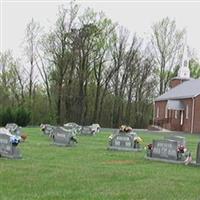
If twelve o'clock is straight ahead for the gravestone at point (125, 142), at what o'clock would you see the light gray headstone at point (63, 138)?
The light gray headstone is roughly at 4 o'clock from the gravestone.

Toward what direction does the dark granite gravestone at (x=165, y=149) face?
toward the camera

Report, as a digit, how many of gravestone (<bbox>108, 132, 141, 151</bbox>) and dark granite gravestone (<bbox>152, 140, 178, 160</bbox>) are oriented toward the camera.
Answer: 2

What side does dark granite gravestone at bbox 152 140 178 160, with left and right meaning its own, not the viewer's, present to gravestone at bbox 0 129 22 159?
right

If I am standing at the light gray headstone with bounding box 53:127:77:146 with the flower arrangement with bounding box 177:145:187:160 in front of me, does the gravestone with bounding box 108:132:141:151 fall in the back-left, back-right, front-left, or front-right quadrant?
front-left

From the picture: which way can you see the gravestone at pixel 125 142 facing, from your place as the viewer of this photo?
facing the viewer

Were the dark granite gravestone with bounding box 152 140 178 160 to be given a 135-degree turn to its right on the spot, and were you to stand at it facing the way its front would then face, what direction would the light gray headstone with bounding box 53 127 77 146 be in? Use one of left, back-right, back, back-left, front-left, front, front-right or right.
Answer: front

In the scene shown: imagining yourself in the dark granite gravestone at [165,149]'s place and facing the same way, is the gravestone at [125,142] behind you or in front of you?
behind

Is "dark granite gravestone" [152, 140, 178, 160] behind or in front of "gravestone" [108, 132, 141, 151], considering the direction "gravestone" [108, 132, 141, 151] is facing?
in front

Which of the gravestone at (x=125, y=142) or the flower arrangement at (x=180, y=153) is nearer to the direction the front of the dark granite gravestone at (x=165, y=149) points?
the flower arrangement

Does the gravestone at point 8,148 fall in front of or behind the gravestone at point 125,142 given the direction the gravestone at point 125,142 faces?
in front

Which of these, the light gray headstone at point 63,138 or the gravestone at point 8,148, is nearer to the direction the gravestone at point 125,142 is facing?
the gravestone
